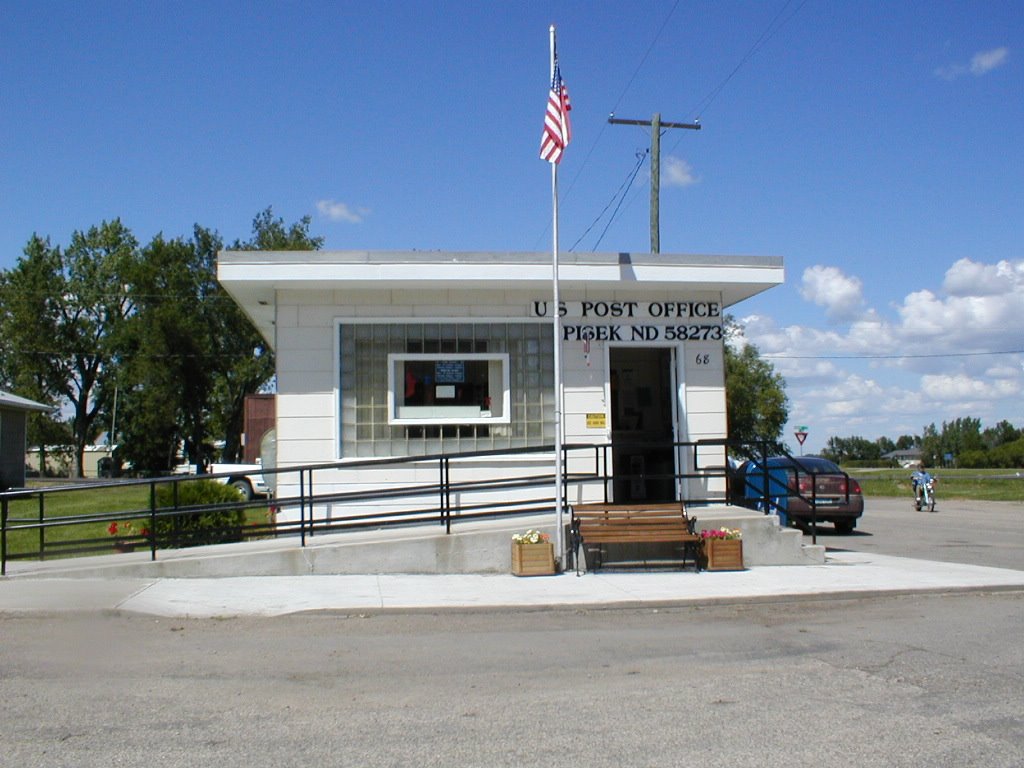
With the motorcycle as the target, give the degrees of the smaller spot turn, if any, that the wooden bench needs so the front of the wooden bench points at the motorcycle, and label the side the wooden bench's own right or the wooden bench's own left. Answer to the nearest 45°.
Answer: approximately 135° to the wooden bench's own left

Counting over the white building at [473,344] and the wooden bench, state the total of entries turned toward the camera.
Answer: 2

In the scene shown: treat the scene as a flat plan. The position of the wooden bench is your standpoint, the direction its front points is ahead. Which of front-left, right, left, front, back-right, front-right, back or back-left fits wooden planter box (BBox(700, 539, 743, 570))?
left

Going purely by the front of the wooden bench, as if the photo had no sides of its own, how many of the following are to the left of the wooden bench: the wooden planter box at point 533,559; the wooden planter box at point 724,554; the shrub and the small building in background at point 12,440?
1

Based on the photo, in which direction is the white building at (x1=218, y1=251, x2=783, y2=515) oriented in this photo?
toward the camera

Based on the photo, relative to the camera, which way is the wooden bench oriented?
toward the camera

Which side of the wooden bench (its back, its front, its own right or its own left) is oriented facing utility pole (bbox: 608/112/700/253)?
back

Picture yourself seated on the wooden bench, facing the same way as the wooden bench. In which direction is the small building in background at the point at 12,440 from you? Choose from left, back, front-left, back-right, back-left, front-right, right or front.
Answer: back-right

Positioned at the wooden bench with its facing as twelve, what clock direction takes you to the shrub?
The shrub is roughly at 3 o'clock from the wooden bench.

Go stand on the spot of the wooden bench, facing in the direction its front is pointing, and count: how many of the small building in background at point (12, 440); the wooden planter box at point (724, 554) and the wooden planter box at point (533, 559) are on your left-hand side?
1
